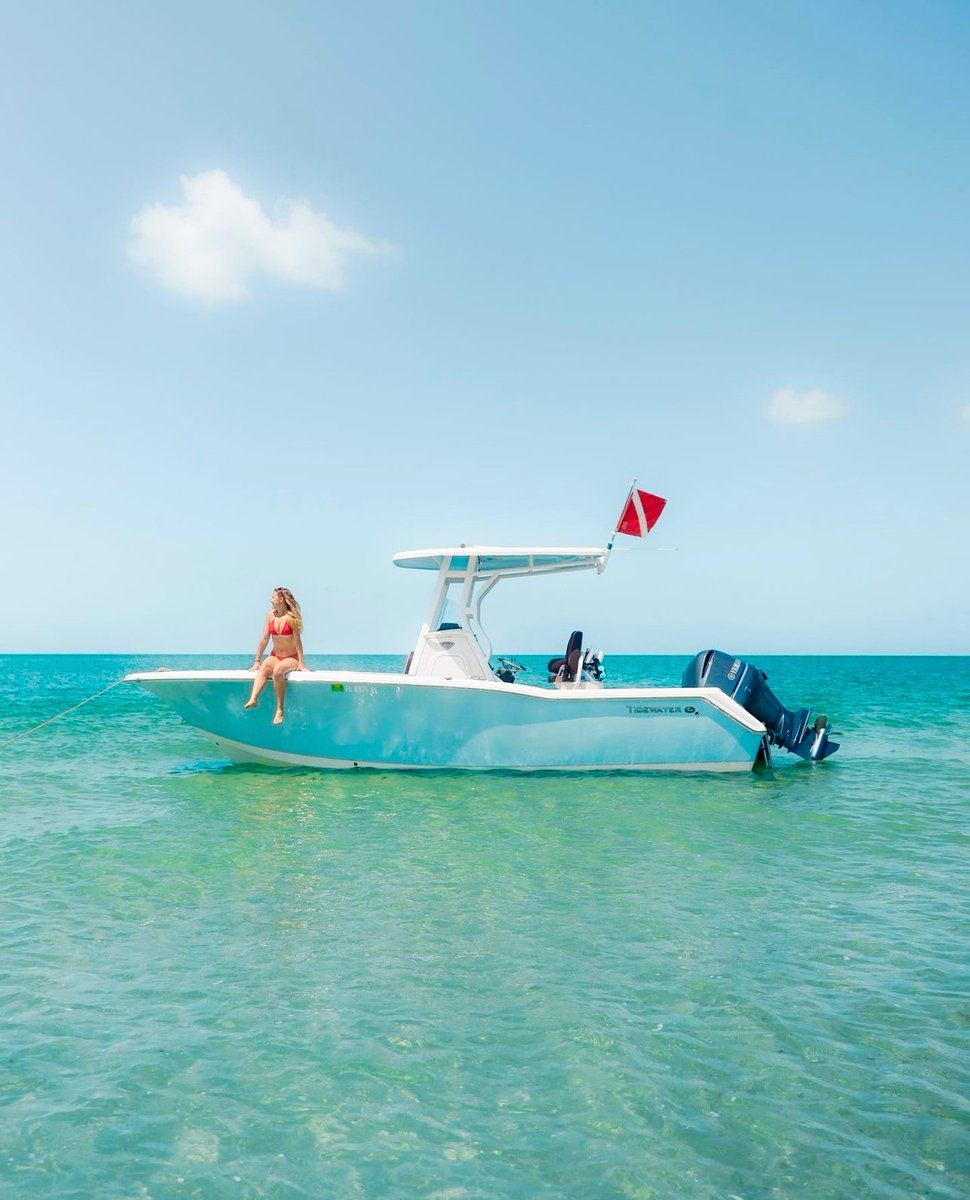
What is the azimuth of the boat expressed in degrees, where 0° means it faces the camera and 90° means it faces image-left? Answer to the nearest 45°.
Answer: approximately 90°
